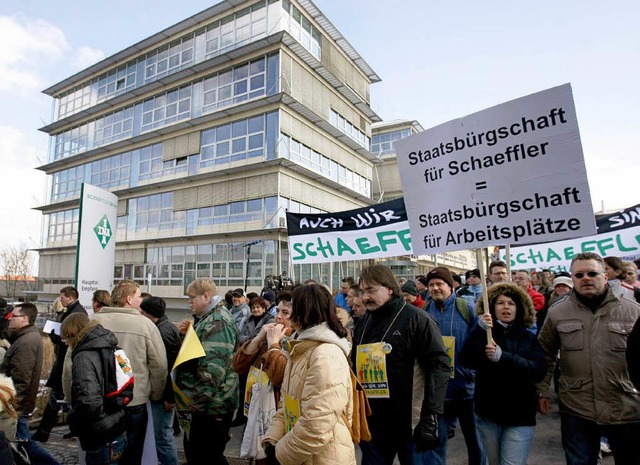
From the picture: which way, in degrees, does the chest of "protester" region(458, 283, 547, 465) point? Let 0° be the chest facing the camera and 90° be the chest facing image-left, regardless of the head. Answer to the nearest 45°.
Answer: approximately 0°

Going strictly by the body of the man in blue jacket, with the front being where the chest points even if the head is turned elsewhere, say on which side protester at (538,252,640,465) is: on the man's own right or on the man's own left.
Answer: on the man's own left

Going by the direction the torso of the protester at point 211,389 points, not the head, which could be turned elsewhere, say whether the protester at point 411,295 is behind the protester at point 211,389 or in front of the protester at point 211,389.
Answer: behind

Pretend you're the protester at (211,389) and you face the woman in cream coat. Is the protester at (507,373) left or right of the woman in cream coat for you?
left

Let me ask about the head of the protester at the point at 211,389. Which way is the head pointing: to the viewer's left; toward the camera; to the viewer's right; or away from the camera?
to the viewer's left

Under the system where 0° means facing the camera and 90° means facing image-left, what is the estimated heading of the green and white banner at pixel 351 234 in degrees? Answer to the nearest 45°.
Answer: approximately 0°
